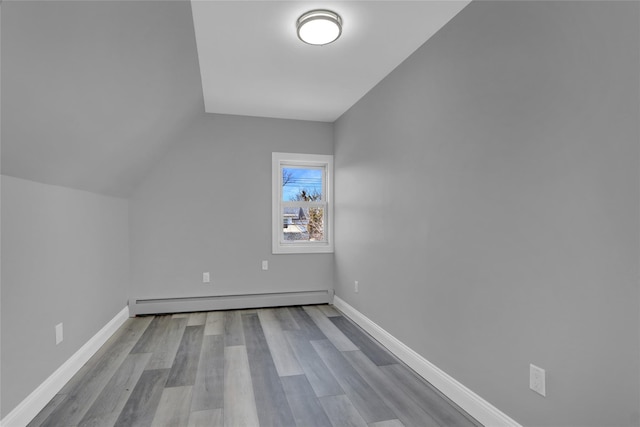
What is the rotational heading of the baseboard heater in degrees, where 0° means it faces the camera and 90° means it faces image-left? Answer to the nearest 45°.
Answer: approximately 0°
